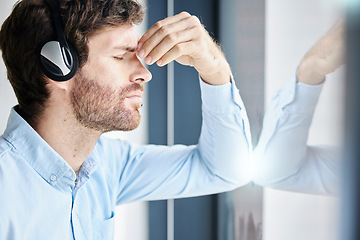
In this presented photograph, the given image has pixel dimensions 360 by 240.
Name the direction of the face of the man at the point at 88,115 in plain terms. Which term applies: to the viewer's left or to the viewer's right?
to the viewer's right

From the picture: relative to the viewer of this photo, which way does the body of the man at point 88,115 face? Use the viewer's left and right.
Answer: facing the viewer and to the right of the viewer
